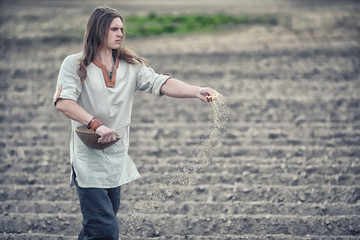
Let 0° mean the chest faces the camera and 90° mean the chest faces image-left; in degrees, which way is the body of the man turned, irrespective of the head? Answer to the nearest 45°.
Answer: approximately 315°
